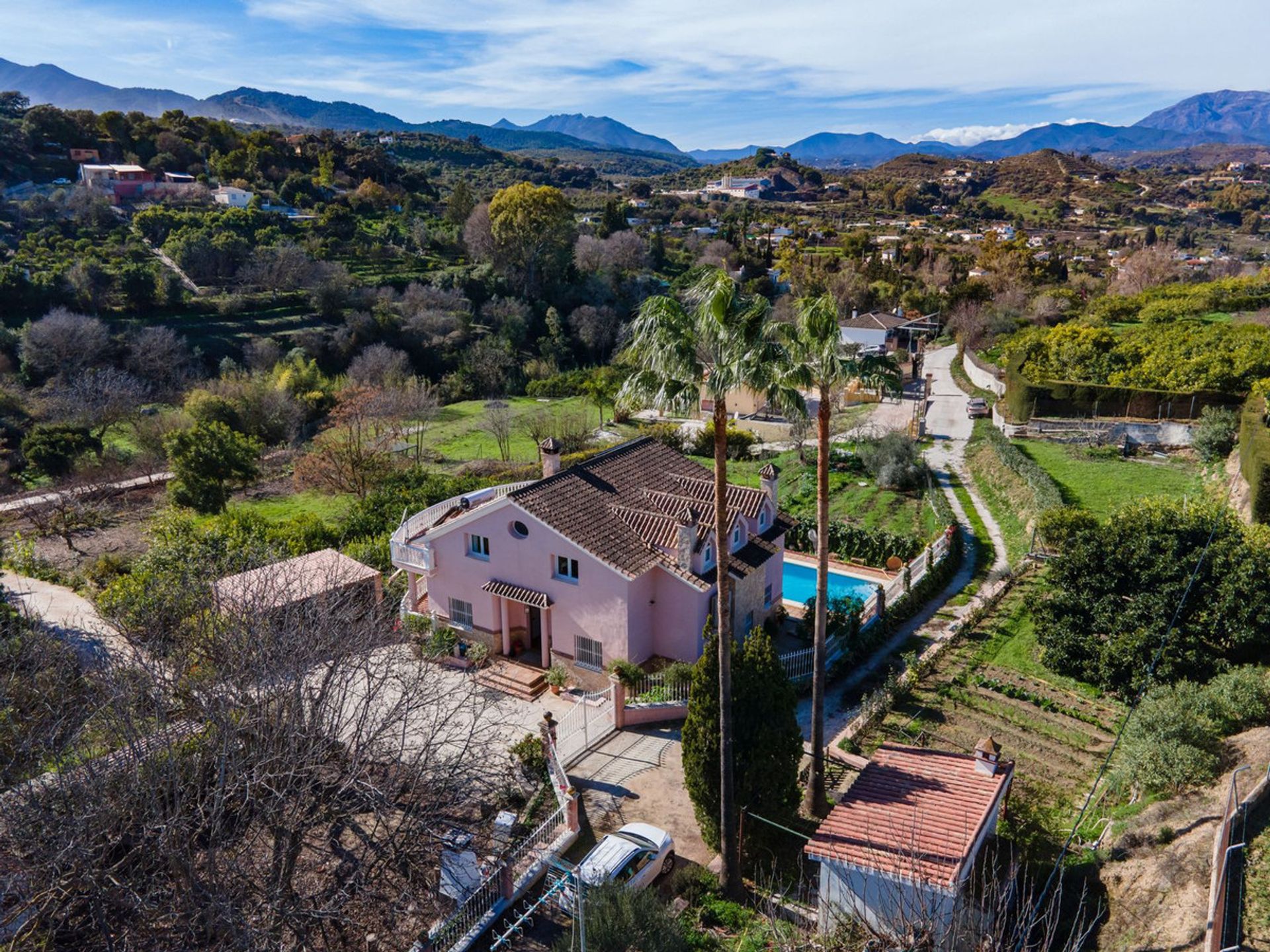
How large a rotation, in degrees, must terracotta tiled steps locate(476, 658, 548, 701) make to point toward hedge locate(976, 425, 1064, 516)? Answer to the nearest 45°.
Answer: approximately 180°

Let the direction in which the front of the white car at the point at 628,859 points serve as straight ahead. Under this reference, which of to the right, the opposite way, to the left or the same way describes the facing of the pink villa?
the opposite way

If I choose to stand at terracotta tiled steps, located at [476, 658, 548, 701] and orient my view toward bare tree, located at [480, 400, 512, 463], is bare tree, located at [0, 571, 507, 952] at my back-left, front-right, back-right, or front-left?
back-left

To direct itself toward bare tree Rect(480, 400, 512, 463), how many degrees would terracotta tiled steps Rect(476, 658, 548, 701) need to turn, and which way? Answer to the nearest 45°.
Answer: approximately 135° to its right

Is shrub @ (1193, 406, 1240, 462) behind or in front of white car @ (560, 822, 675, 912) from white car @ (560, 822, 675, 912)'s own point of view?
in front

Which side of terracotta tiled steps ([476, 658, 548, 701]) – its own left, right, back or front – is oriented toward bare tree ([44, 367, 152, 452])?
right

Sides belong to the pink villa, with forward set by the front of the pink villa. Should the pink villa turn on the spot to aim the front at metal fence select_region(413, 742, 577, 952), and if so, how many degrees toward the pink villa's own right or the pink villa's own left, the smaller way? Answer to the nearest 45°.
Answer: approximately 45° to the pink villa's own left

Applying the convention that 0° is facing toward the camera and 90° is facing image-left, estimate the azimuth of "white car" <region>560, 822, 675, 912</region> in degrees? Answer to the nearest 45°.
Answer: approximately 225°

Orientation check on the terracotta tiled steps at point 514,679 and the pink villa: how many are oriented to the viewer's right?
0

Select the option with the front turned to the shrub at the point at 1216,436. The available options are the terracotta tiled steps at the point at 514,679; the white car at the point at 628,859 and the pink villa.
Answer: the white car

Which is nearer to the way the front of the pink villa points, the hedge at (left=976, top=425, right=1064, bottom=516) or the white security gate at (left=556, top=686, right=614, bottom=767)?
the white security gate

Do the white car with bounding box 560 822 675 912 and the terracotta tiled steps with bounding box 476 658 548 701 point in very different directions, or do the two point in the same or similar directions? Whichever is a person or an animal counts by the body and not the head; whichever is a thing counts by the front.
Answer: very different directions

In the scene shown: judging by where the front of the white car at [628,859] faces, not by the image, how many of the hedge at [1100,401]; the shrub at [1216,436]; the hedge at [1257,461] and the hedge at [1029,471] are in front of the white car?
4
